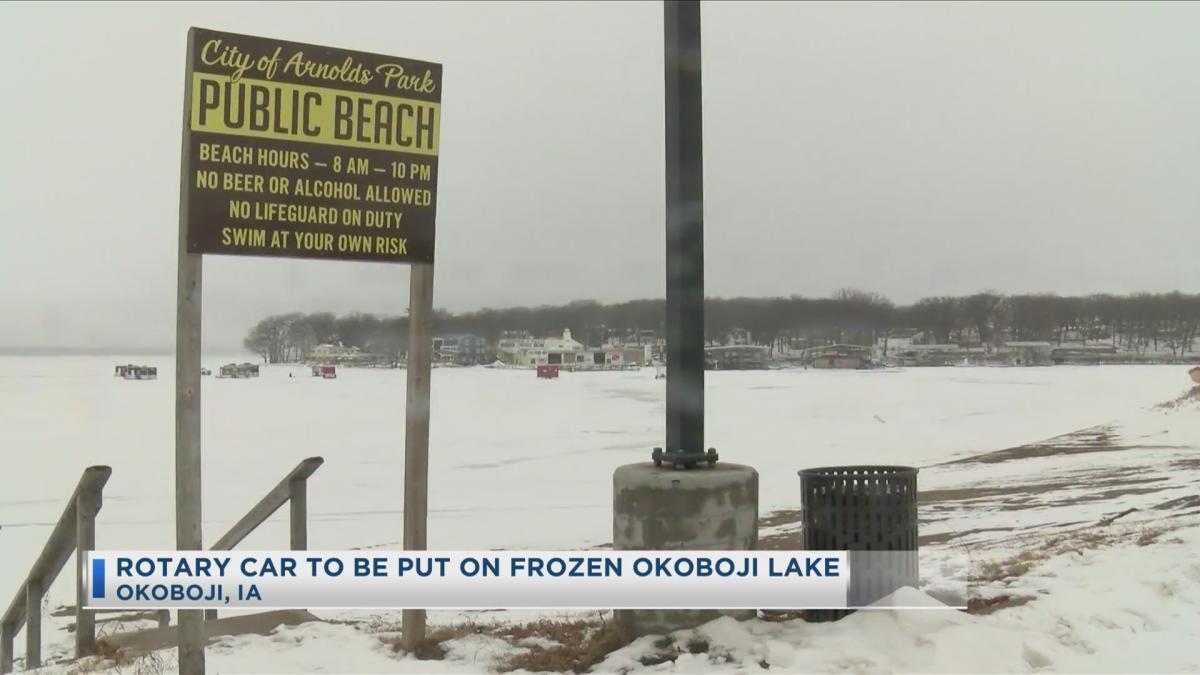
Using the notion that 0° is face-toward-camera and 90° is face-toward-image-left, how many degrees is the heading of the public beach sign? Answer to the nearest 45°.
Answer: approximately 315°
